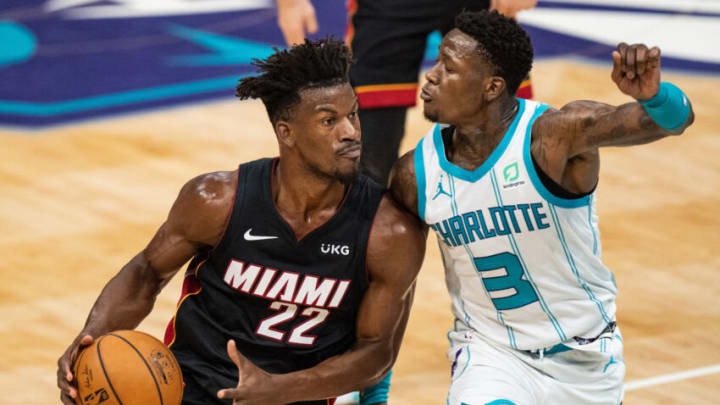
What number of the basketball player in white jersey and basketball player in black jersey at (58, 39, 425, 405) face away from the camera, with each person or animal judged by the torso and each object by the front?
0

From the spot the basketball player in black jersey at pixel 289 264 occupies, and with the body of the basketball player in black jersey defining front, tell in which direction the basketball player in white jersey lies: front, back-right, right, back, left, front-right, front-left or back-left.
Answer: left

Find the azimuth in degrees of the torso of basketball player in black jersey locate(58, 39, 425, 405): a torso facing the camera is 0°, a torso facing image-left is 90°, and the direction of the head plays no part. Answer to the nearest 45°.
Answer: approximately 0°

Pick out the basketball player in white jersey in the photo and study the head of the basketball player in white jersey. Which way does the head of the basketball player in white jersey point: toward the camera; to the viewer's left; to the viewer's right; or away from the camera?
to the viewer's left

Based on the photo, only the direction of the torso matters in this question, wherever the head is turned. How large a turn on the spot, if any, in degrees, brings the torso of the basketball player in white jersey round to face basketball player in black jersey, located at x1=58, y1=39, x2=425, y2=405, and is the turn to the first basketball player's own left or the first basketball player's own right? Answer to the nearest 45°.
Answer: approximately 45° to the first basketball player's own right

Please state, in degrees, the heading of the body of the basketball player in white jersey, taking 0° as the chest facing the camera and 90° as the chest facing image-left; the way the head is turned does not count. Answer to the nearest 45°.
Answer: approximately 45°
